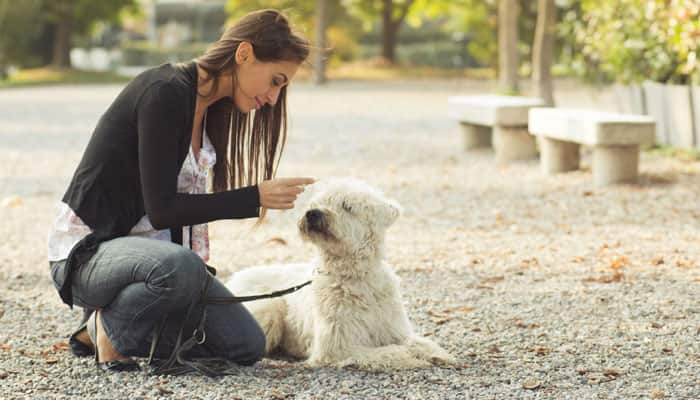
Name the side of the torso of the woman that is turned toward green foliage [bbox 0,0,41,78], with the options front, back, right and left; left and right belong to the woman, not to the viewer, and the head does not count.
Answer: left

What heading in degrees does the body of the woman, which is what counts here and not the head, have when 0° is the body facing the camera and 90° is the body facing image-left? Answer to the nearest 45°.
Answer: approximately 270°

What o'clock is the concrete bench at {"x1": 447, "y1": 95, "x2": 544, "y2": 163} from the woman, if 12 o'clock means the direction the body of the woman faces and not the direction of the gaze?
The concrete bench is roughly at 10 o'clock from the woman.

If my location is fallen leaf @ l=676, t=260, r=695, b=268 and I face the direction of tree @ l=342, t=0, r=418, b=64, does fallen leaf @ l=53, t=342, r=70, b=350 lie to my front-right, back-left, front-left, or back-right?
back-left

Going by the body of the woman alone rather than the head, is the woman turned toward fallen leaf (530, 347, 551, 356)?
yes

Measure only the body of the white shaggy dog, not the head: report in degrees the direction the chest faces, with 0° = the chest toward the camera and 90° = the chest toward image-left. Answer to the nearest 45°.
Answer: approximately 315°

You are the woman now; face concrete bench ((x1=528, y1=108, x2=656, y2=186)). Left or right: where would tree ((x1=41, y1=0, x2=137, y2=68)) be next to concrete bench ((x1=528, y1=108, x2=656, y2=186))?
left

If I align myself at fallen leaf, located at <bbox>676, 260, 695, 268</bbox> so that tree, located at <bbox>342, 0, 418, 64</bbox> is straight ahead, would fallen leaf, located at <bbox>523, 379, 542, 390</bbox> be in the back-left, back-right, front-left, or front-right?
back-left

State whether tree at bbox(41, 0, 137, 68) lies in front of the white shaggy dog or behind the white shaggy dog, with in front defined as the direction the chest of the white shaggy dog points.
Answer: behind

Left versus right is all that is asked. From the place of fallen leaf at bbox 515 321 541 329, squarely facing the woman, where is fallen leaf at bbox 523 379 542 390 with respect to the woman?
left

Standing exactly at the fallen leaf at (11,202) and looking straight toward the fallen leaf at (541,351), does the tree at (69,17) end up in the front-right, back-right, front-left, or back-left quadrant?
back-left

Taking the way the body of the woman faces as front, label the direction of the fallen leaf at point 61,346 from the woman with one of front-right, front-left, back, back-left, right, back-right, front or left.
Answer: back-left
